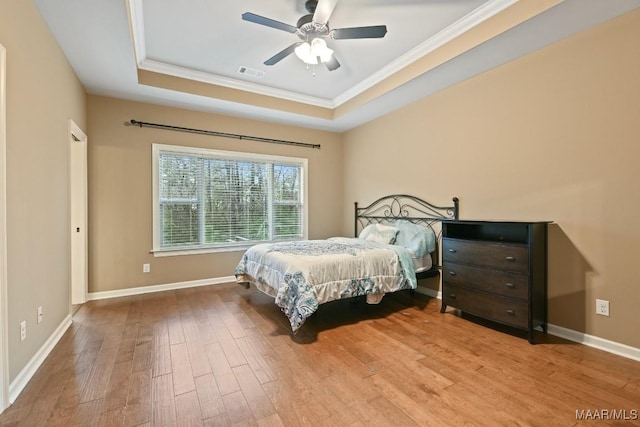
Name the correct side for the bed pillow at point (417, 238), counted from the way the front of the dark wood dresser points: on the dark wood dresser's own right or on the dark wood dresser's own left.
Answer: on the dark wood dresser's own right

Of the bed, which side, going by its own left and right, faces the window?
right

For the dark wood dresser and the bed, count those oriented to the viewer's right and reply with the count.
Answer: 0

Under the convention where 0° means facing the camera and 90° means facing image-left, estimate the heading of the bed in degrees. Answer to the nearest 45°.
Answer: approximately 45°

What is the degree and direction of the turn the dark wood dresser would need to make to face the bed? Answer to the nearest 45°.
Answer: approximately 45° to its right

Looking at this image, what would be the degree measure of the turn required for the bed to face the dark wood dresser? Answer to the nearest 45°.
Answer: approximately 135° to its left
